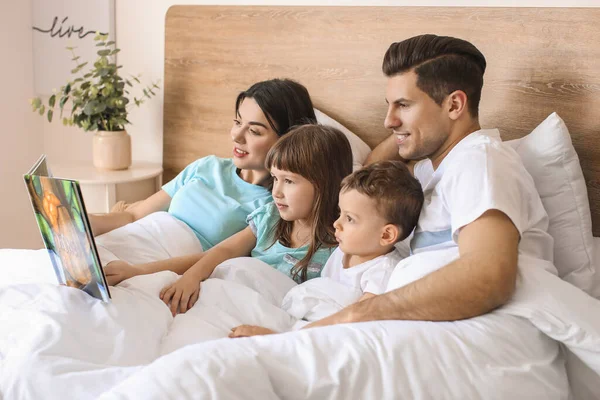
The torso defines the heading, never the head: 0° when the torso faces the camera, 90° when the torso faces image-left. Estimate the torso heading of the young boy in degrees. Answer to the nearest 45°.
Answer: approximately 45°

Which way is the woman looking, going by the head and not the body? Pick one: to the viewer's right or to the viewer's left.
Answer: to the viewer's left

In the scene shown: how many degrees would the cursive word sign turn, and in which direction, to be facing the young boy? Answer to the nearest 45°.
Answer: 0° — it already faces them

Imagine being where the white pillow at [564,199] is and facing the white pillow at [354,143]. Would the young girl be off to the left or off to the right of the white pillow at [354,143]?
left

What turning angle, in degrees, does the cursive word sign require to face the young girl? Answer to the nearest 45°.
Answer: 0° — it already faces them

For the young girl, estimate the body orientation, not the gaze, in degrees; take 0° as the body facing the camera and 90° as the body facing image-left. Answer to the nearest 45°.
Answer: approximately 45°

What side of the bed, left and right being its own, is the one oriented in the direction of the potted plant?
right

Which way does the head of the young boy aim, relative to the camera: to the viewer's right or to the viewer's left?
to the viewer's left

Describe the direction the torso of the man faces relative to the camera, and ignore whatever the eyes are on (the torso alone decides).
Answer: to the viewer's left

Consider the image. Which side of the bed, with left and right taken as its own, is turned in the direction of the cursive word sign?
right

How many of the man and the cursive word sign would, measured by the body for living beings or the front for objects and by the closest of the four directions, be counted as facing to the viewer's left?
1
